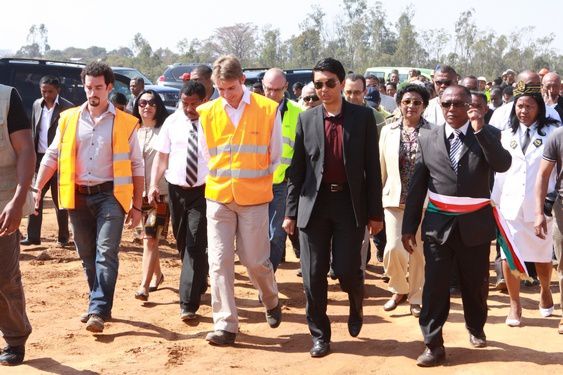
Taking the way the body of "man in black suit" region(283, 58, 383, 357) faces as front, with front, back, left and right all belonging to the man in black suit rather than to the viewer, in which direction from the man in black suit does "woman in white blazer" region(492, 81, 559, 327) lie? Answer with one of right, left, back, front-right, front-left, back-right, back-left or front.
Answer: back-left

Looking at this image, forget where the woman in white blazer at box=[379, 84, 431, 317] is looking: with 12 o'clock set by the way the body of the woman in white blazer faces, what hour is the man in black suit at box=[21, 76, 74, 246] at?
The man in black suit is roughly at 4 o'clock from the woman in white blazer.

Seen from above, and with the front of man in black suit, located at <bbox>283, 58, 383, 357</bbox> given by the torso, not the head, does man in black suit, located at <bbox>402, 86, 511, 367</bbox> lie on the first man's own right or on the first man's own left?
on the first man's own left

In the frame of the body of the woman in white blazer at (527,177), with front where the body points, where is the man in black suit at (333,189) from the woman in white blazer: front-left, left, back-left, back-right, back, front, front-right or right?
front-right

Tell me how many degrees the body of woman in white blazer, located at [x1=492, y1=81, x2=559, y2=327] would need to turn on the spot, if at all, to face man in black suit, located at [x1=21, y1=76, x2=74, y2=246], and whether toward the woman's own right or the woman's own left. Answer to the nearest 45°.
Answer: approximately 90° to the woman's own right

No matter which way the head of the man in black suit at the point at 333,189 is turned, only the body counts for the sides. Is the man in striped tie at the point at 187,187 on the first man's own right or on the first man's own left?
on the first man's own right

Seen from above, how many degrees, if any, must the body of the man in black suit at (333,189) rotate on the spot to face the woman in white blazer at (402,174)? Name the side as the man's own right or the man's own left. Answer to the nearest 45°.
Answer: approximately 135° to the man's own left

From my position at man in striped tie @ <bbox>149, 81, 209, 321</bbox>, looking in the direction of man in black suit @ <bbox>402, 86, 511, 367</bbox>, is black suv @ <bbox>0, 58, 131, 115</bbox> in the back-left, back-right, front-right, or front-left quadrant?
back-left

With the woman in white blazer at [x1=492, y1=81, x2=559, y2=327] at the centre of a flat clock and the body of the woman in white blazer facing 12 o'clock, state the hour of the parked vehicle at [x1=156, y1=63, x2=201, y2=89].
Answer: The parked vehicle is roughly at 5 o'clock from the woman in white blazer.

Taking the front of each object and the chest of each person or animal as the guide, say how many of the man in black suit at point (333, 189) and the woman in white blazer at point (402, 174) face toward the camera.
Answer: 2
